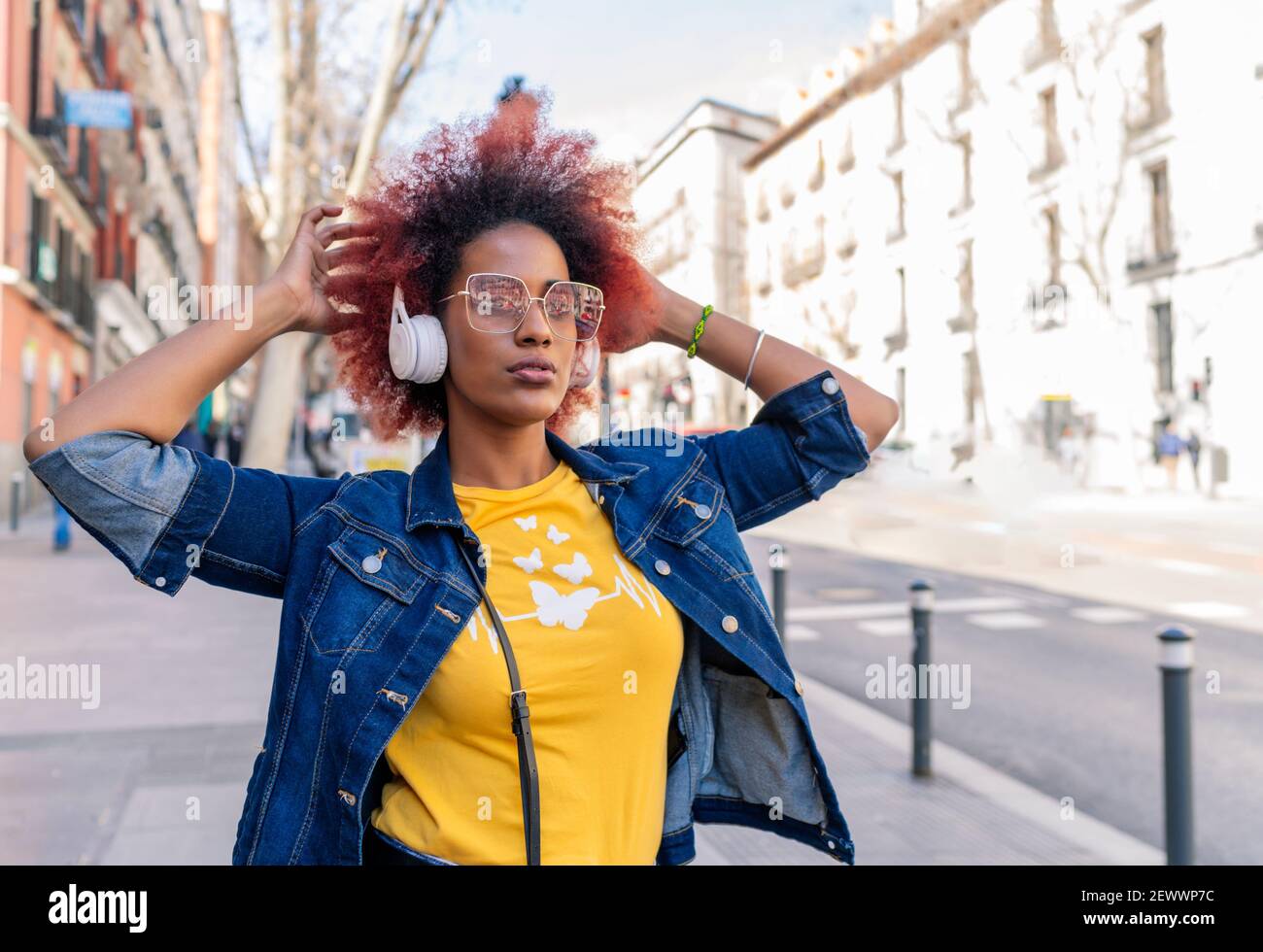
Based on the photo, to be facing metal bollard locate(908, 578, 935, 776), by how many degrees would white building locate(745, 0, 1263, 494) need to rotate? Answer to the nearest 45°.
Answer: approximately 45° to its left

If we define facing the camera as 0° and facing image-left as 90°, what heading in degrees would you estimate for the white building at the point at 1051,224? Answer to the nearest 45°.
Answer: approximately 45°

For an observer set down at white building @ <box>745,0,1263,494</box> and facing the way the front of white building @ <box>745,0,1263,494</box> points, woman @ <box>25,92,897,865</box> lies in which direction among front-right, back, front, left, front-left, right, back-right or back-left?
front-left

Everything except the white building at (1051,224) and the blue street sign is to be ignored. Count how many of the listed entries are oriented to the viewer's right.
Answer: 0

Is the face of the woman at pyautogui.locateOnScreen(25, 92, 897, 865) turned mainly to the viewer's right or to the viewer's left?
to the viewer's right

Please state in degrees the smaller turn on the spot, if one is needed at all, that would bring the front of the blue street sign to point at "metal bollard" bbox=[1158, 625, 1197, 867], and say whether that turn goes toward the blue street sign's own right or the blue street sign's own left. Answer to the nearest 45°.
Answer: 0° — it already faces it

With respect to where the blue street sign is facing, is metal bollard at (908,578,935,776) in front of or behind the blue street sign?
in front

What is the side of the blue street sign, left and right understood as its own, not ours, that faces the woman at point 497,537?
front

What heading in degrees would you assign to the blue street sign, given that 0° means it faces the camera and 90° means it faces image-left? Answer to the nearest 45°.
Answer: approximately 0°

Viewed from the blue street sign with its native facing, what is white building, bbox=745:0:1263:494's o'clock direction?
The white building is roughly at 9 o'clock from the blue street sign.

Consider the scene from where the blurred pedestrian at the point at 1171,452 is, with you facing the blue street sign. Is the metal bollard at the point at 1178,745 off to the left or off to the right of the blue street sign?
left

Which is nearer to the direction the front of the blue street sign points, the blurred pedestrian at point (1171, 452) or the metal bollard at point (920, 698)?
the metal bollard

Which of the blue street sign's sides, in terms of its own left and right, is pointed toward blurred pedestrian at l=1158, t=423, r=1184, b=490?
left

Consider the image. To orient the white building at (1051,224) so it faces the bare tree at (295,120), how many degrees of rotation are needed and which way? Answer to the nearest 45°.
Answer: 0° — it already faces it

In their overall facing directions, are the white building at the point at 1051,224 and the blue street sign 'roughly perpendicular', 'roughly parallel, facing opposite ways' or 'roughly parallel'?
roughly perpendicular

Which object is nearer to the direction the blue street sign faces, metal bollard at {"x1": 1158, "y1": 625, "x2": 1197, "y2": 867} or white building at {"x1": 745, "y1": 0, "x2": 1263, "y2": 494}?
the metal bollard

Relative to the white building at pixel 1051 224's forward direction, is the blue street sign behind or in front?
in front
